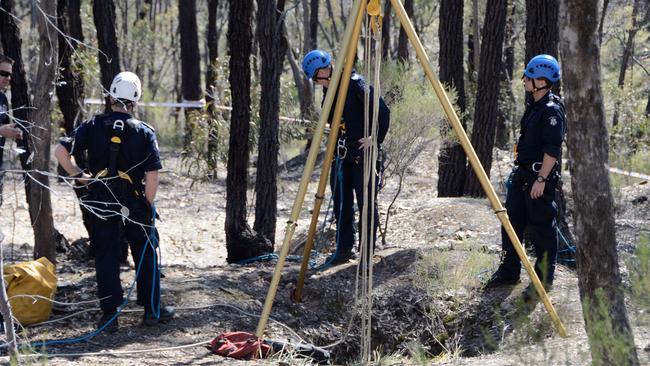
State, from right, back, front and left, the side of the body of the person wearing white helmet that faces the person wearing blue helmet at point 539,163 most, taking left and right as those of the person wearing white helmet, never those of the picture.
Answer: right

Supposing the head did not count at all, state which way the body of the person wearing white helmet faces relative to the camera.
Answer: away from the camera

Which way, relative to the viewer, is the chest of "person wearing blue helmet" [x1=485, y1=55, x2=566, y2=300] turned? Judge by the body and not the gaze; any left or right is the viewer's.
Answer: facing to the left of the viewer

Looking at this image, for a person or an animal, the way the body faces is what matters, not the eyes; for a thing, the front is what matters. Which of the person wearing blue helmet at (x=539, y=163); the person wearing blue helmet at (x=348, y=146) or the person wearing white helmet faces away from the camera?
the person wearing white helmet

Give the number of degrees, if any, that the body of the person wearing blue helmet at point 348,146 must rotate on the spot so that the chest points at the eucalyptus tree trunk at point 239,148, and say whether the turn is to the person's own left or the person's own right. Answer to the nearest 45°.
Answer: approximately 45° to the person's own right

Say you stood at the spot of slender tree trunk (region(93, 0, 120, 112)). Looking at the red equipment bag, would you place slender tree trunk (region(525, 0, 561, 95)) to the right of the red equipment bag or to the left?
left

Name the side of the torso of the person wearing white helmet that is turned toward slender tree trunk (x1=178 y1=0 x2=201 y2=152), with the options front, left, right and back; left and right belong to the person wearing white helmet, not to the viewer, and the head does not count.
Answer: front

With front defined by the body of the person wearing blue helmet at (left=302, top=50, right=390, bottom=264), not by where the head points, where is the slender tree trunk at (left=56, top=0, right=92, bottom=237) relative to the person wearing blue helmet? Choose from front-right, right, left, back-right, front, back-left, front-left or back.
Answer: front-right

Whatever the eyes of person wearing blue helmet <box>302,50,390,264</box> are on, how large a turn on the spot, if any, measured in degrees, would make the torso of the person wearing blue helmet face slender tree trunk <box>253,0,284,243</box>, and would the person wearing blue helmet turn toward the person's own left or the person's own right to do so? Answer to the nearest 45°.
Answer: approximately 45° to the person's own right

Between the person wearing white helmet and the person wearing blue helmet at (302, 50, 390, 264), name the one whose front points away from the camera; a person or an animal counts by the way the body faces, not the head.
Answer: the person wearing white helmet

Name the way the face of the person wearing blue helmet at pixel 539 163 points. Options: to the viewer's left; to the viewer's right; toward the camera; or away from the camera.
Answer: to the viewer's left

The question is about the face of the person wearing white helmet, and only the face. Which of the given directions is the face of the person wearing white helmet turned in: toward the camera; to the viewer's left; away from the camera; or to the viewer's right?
away from the camera

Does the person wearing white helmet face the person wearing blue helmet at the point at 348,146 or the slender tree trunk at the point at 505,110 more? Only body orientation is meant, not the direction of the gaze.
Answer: the slender tree trunk
